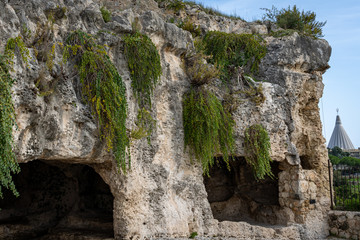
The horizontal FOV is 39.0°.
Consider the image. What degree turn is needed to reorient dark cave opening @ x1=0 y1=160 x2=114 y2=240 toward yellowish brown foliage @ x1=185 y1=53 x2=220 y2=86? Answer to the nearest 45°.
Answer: approximately 45° to its left

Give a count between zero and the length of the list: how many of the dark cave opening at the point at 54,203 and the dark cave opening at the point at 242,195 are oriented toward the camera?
2

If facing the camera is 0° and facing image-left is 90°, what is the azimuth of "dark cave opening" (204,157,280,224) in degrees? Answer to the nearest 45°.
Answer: approximately 0°

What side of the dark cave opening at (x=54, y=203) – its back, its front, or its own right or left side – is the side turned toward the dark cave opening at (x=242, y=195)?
left

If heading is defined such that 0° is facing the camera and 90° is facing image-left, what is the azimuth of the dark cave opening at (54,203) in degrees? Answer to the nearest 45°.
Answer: approximately 0°

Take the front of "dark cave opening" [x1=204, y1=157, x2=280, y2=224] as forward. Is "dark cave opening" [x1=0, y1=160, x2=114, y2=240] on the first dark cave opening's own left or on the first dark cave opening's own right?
on the first dark cave opening's own right

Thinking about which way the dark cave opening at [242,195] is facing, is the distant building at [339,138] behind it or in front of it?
behind
